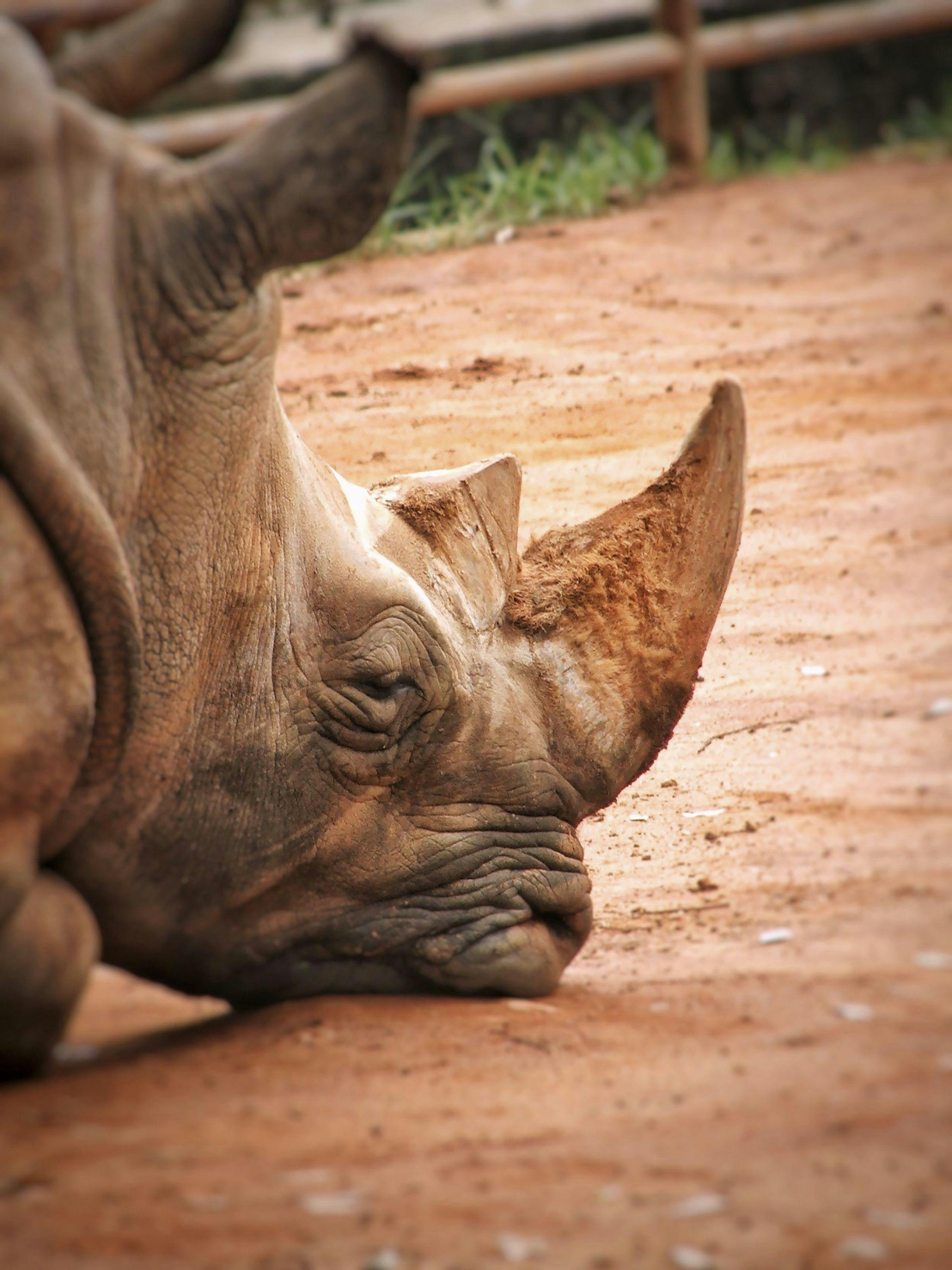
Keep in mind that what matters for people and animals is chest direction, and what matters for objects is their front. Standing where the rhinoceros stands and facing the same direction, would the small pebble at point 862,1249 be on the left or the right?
on its right

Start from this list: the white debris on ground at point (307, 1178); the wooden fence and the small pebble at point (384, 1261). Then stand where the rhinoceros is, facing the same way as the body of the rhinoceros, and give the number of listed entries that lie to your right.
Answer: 2

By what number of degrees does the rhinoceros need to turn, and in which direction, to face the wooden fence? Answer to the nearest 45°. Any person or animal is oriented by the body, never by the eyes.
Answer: approximately 90° to its left

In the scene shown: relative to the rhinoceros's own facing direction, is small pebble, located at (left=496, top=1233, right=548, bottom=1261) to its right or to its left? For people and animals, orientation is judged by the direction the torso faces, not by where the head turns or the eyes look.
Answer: on its right

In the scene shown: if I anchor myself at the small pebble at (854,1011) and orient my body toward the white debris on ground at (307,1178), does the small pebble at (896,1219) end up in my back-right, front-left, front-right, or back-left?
front-left

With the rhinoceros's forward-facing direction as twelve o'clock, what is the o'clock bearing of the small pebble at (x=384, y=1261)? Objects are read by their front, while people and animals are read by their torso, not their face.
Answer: The small pebble is roughly at 3 o'clock from the rhinoceros.

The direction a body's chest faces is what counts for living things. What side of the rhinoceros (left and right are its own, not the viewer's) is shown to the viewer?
right

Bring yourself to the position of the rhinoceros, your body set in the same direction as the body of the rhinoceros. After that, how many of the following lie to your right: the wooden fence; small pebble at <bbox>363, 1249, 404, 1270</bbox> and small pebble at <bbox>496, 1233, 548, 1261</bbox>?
2

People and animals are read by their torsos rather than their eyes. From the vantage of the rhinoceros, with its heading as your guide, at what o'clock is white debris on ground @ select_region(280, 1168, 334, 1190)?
The white debris on ground is roughly at 3 o'clock from the rhinoceros.

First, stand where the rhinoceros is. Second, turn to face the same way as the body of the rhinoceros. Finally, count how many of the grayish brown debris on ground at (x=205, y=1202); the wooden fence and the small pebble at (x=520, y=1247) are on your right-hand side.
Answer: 2

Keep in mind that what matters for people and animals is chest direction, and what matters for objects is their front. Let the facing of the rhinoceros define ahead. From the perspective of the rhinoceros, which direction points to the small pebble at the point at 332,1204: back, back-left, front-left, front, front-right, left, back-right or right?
right

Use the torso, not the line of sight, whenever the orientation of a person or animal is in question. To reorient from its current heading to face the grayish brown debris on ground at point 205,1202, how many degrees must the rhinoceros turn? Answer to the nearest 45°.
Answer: approximately 90° to its right

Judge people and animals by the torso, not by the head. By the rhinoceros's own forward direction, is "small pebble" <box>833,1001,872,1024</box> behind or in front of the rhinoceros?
in front
